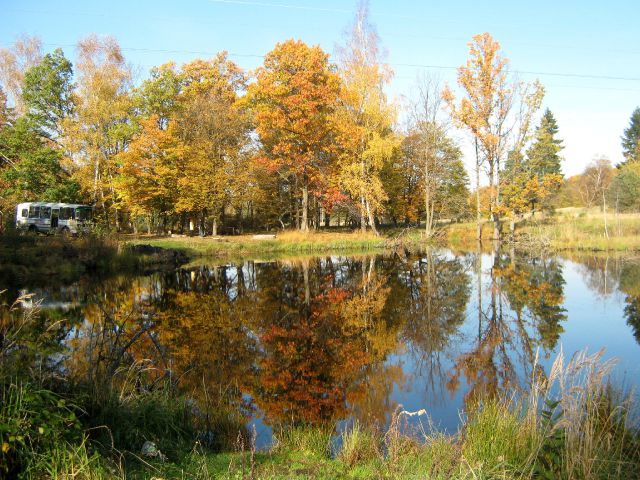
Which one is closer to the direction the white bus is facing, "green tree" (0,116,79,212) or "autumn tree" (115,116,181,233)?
the autumn tree

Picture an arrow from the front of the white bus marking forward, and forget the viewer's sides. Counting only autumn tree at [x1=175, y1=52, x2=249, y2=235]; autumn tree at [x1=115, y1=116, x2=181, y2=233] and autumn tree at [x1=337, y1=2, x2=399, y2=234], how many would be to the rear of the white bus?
0

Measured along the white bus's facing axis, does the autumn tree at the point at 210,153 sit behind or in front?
in front

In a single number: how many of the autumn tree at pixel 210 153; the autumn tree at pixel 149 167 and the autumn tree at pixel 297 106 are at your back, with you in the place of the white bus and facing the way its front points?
0

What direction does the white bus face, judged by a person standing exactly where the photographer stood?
facing the viewer and to the right of the viewer

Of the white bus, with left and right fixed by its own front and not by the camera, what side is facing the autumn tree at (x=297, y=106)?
front

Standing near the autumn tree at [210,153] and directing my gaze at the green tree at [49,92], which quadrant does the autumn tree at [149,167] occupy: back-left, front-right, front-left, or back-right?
front-left
